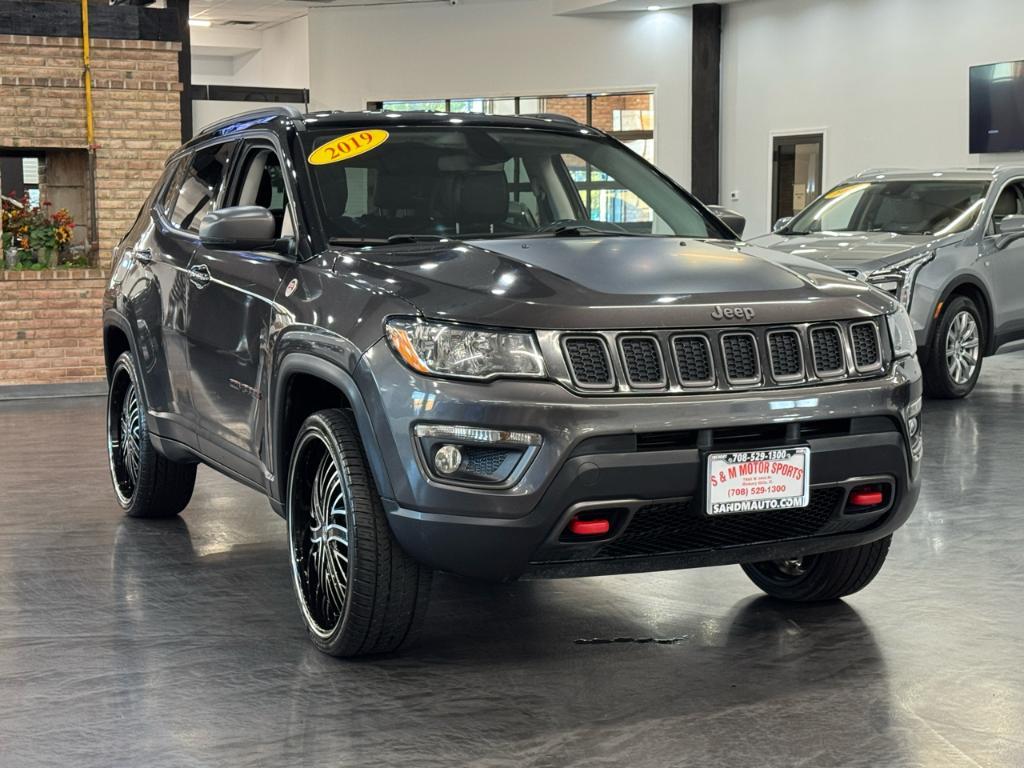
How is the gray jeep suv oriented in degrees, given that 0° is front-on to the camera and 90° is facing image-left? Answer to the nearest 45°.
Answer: approximately 315°

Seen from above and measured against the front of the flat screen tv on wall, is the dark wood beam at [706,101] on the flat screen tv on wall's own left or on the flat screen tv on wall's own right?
on the flat screen tv on wall's own right

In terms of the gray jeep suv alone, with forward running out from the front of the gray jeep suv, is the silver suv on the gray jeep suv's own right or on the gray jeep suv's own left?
on the gray jeep suv's own left

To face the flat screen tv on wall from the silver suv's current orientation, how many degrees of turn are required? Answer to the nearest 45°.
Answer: approximately 135° to its right

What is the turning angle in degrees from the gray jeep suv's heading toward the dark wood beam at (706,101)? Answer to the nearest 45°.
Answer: approximately 135° to its left

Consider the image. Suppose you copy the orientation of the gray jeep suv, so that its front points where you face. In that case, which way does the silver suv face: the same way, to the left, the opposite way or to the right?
to the right

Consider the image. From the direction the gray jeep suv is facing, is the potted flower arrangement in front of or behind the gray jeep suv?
behind

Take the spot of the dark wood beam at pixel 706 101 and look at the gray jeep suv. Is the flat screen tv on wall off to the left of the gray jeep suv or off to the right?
left

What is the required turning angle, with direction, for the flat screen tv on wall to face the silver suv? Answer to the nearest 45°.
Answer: approximately 45° to its left

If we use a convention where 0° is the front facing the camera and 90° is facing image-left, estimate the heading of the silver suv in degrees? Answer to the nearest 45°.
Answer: approximately 45°
